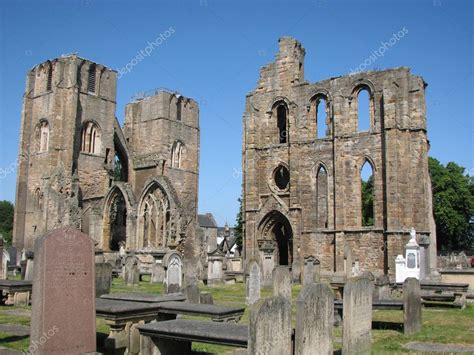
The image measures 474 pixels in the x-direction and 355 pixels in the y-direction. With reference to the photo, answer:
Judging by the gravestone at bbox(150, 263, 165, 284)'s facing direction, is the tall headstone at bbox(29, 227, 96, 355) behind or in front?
in front

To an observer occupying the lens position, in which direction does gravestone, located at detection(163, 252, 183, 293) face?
facing the viewer

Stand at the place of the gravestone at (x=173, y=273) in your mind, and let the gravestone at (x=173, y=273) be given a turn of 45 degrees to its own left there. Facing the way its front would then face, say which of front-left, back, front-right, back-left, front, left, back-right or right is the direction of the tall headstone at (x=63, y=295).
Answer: front-right

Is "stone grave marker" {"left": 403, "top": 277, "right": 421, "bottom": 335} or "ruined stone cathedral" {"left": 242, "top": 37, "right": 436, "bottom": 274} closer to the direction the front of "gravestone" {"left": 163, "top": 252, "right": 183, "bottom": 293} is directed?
the stone grave marker

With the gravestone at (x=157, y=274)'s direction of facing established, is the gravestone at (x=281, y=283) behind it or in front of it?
in front

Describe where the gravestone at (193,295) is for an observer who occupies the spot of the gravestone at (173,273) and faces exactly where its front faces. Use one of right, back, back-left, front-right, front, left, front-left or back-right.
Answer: front

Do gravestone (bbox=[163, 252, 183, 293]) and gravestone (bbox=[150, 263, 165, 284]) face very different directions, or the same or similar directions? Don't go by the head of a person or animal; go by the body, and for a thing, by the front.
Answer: same or similar directions

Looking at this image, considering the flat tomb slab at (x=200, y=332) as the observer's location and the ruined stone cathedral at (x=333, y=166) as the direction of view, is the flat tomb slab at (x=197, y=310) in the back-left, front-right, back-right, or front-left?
front-left

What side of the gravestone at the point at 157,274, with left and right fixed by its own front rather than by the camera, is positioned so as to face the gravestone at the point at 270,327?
front

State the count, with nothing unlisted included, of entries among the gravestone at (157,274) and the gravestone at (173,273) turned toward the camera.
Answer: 2

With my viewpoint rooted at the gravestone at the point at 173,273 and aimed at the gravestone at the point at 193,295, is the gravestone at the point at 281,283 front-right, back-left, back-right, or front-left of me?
front-left

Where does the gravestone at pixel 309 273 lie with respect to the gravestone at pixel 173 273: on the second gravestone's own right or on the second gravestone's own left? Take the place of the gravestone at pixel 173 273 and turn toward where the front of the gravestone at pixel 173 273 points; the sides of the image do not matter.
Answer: on the second gravestone's own left

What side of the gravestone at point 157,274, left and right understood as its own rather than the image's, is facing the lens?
front

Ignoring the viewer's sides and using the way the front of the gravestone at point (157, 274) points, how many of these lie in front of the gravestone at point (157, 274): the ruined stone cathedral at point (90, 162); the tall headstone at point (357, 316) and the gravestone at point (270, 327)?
2

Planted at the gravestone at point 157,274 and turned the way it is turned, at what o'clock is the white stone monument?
The white stone monument is roughly at 10 o'clock from the gravestone.

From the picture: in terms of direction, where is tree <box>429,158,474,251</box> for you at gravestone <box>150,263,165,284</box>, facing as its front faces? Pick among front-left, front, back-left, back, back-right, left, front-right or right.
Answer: back-left
